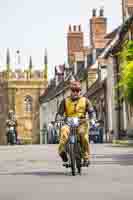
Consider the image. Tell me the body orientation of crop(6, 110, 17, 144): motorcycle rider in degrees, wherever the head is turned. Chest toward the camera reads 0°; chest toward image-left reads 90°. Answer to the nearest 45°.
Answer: approximately 0°

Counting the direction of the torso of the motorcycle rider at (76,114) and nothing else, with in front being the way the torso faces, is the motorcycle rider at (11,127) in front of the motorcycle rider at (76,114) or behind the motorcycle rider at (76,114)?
behind

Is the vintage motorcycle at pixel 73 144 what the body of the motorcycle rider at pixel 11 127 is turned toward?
yes

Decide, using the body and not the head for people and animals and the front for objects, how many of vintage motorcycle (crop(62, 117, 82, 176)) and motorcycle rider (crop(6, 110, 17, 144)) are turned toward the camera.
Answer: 2

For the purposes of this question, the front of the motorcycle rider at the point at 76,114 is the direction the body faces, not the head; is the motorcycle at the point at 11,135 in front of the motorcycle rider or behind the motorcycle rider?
behind

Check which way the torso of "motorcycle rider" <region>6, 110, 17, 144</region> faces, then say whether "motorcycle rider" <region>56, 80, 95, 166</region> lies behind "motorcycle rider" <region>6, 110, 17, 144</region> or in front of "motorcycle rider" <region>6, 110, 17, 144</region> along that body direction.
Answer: in front
